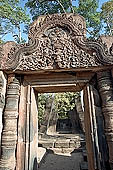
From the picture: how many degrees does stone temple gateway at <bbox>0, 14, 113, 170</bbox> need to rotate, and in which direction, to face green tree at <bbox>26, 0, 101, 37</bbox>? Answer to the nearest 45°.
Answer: approximately 180°

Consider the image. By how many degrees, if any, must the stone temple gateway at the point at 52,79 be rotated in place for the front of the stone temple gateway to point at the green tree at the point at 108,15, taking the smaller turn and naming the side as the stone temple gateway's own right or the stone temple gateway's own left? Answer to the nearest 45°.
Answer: approximately 135° to the stone temple gateway's own left

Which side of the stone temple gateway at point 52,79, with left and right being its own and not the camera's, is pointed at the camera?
front

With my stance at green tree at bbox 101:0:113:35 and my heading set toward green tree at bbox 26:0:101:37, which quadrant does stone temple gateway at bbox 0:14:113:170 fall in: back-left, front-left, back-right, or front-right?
front-left
